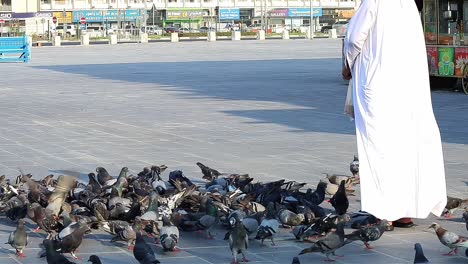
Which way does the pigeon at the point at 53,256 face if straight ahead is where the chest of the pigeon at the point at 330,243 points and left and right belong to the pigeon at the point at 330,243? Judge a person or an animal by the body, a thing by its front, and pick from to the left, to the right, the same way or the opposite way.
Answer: the opposite way

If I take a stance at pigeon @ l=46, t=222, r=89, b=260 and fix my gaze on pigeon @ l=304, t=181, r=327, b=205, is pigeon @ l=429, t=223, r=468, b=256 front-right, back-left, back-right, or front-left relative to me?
front-right

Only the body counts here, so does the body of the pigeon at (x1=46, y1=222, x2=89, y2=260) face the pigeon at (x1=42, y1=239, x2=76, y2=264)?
no

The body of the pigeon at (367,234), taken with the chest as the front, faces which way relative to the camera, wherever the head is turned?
to the viewer's right

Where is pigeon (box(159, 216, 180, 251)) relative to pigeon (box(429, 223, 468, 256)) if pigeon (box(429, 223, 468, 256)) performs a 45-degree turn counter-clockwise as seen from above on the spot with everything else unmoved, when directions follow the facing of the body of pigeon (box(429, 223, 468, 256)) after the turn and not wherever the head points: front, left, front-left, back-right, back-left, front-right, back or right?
front-right

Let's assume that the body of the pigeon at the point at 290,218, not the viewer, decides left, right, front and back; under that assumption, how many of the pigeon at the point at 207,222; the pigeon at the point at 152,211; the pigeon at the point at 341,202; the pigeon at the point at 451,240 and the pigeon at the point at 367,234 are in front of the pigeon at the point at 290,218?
2

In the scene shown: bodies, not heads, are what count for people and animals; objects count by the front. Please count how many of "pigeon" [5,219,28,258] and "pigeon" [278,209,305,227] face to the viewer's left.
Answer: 1

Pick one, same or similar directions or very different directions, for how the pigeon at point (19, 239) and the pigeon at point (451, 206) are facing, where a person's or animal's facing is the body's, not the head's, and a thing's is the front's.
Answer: very different directions
